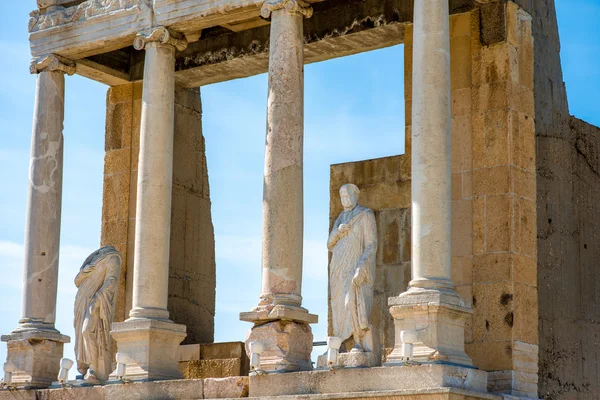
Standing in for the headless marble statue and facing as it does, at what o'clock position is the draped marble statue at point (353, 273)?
The draped marble statue is roughly at 9 o'clock from the headless marble statue.

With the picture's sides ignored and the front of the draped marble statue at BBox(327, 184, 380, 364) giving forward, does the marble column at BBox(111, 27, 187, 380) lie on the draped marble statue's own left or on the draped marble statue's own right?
on the draped marble statue's own right

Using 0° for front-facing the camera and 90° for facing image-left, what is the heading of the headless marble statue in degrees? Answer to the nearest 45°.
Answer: approximately 45°

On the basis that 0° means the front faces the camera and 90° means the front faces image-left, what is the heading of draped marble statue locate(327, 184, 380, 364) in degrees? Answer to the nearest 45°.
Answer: approximately 45°

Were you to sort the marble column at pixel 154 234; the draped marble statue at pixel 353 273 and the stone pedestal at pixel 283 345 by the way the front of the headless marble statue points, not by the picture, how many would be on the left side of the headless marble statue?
3

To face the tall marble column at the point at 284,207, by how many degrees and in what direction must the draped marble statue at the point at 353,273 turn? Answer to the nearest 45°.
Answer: approximately 45° to its right
